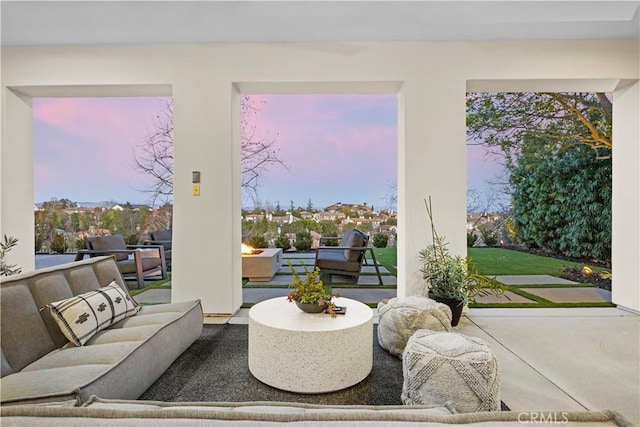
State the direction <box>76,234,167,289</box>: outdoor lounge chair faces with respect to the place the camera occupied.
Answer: facing the viewer and to the right of the viewer

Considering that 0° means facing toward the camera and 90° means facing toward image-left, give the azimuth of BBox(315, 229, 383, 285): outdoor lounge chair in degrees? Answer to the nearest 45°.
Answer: approximately 135°

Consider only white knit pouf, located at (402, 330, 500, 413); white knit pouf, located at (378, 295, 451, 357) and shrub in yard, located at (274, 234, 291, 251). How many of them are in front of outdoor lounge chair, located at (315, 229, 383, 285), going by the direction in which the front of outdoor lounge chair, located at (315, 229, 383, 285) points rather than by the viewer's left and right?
1

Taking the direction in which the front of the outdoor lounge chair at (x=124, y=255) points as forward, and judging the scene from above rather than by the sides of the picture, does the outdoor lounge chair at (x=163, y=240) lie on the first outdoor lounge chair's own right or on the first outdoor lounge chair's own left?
on the first outdoor lounge chair's own left

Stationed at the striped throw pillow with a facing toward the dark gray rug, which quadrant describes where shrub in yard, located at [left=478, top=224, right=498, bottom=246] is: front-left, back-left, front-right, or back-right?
front-left

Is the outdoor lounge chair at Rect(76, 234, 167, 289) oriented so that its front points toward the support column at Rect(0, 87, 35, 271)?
no

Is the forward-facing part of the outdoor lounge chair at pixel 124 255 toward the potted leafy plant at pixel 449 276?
yes

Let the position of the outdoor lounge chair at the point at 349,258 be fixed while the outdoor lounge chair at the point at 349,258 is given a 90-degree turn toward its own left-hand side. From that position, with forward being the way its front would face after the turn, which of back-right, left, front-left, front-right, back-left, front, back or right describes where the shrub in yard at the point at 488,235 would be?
back

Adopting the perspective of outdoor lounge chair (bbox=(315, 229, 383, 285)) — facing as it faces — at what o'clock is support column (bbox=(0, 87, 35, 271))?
The support column is roughly at 10 o'clock from the outdoor lounge chair.

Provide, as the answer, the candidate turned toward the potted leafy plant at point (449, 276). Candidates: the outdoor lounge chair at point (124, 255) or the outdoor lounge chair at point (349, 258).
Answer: the outdoor lounge chair at point (124, 255)

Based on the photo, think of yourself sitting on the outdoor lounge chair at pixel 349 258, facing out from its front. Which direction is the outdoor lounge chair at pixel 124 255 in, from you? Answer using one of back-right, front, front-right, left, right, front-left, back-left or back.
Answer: front-left

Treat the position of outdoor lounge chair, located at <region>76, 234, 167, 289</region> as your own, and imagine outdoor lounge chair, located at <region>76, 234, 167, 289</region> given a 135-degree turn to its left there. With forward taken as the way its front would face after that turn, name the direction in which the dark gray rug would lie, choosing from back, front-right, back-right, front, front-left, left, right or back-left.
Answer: back

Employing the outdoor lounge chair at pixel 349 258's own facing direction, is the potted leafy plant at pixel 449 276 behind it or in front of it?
behind

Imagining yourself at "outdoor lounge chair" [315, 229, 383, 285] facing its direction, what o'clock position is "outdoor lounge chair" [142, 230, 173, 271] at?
"outdoor lounge chair" [142, 230, 173, 271] is roughly at 11 o'clock from "outdoor lounge chair" [315, 229, 383, 285].

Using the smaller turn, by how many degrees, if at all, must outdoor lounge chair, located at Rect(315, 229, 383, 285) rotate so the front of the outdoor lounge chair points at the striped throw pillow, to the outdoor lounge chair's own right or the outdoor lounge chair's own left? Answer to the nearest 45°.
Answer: approximately 90° to the outdoor lounge chair's own left

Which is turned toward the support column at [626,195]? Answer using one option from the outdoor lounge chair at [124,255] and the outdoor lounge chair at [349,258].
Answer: the outdoor lounge chair at [124,255]

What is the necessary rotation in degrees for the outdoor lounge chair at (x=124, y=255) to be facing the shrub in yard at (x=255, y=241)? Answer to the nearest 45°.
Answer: approximately 45° to its left

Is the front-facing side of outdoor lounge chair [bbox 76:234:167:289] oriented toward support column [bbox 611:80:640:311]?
yes

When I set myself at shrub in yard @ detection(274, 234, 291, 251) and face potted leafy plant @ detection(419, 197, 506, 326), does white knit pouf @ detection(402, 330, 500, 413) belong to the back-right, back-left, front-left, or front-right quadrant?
front-right
